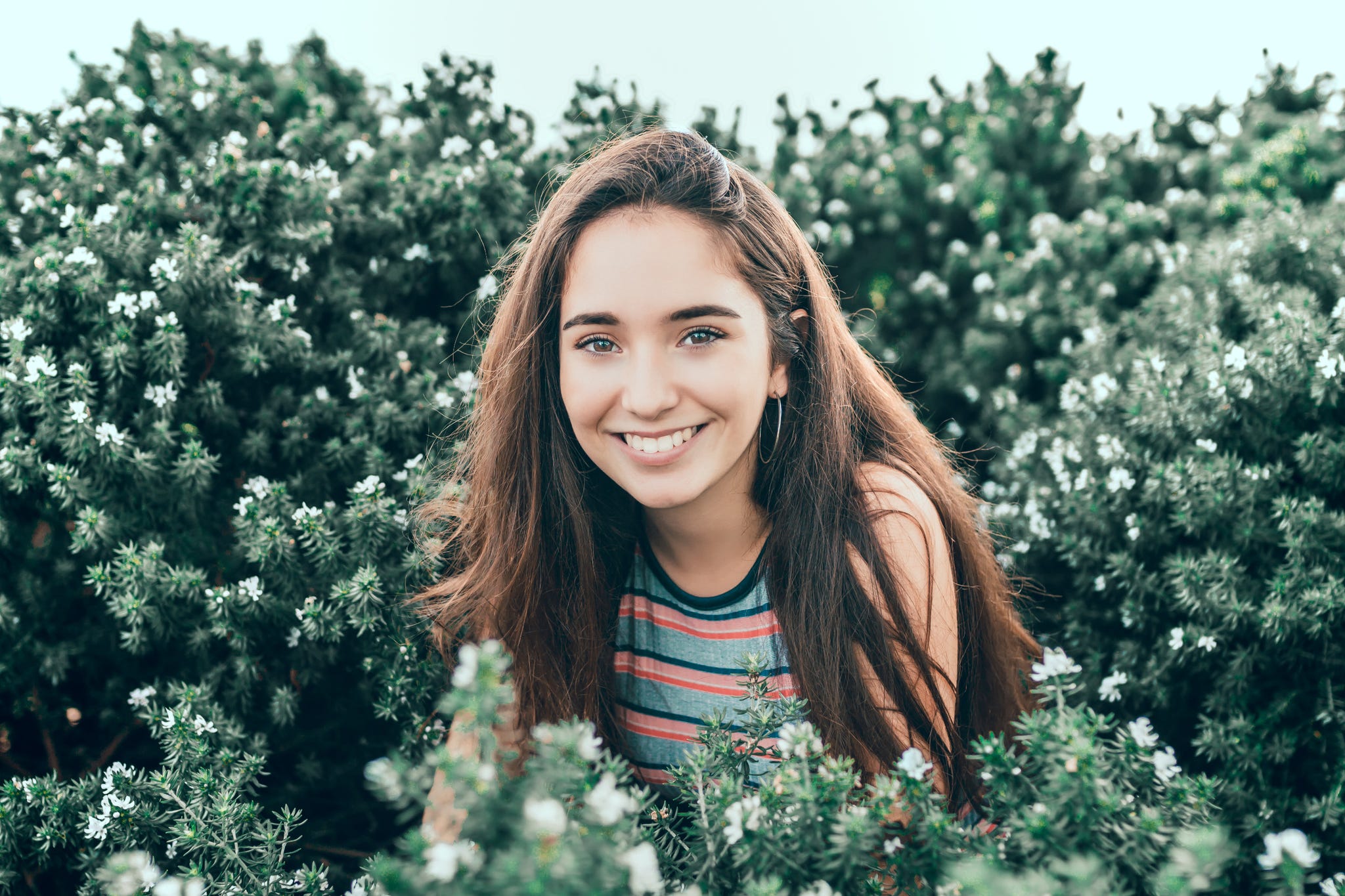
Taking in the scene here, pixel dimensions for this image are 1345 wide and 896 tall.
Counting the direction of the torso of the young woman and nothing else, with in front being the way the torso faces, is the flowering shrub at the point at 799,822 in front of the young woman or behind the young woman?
in front

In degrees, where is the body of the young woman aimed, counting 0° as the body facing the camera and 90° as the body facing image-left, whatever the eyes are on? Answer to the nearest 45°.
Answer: approximately 0°

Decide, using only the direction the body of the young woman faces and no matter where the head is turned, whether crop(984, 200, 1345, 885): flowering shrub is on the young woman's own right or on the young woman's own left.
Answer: on the young woman's own left
